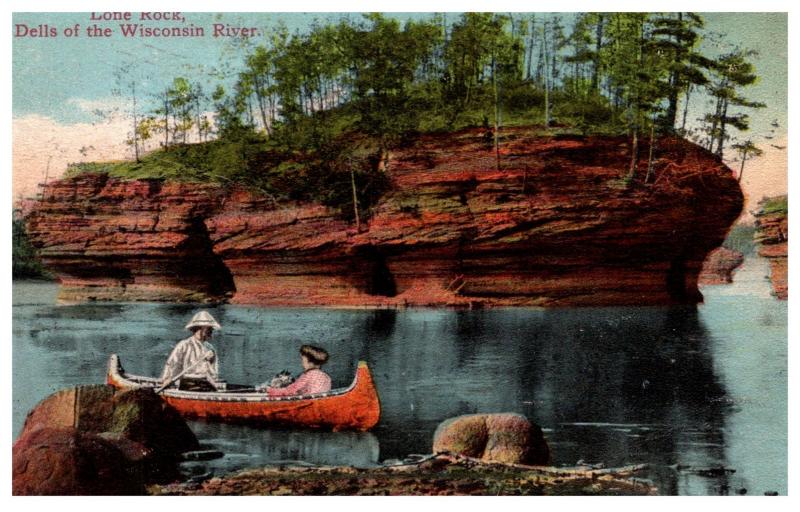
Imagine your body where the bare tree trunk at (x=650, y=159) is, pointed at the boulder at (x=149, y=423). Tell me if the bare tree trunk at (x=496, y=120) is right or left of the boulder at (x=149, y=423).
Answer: right

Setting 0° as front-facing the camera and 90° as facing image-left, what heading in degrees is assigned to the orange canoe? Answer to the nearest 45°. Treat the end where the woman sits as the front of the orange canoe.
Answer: approximately 315°

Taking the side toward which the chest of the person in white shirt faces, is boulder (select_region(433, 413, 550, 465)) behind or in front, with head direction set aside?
in front

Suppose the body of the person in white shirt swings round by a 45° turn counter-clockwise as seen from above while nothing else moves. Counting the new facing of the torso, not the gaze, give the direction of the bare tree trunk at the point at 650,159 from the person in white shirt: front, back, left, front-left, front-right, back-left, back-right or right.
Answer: front

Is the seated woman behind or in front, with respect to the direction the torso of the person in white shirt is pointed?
in front

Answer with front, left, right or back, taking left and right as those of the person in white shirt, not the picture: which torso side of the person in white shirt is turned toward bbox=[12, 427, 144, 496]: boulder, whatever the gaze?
right

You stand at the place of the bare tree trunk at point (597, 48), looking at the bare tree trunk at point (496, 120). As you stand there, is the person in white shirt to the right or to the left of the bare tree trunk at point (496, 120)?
left

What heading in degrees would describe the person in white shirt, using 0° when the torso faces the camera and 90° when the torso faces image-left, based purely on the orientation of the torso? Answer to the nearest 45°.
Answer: approximately 315°

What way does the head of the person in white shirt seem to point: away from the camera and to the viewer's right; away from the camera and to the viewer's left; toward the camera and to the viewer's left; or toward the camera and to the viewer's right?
toward the camera and to the viewer's right

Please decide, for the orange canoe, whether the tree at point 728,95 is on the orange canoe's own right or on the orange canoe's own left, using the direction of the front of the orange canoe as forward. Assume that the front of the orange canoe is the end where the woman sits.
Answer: on the orange canoe's own left
